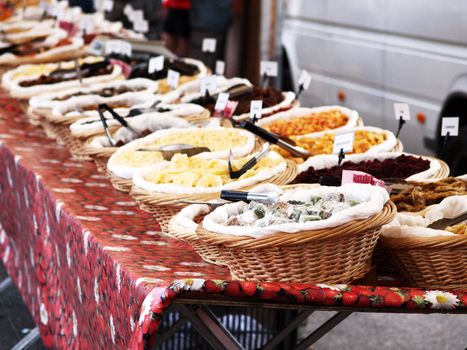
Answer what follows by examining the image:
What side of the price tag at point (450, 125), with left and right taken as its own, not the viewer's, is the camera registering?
front

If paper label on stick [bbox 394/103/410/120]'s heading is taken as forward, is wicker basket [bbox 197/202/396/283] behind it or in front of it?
in front

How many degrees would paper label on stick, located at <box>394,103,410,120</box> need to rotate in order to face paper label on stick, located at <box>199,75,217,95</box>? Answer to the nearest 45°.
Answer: approximately 135° to its right

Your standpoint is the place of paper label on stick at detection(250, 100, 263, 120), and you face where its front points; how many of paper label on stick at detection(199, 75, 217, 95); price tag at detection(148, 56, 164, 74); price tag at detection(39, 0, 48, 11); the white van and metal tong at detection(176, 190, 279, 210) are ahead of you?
1

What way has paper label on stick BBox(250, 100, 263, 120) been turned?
toward the camera

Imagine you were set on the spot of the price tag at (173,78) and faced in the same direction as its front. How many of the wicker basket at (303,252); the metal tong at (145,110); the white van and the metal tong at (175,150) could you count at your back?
1

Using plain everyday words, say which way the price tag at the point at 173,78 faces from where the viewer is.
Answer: facing the viewer and to the left of the viewer

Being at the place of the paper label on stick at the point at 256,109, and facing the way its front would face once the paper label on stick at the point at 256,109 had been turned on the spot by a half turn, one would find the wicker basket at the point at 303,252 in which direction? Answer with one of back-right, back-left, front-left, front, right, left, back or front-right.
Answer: back

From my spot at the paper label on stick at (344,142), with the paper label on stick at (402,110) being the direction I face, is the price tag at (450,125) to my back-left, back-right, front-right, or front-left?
front-right

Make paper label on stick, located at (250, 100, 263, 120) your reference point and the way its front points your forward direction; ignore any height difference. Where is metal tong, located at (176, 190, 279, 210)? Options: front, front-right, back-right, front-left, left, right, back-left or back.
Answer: front

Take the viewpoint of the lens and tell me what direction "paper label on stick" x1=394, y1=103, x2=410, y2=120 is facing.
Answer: facing the viewer

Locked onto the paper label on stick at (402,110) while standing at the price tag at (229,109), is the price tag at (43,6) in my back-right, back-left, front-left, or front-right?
back-left

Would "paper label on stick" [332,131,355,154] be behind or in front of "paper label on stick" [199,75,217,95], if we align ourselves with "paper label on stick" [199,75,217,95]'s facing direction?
in front
